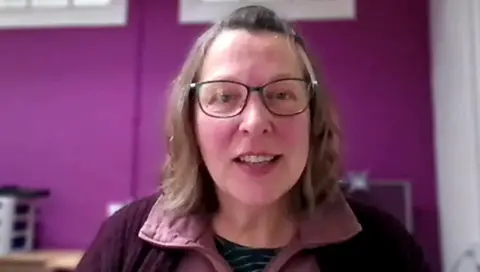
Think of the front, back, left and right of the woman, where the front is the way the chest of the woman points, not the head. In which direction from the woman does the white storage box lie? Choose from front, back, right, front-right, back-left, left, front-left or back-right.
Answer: back-right

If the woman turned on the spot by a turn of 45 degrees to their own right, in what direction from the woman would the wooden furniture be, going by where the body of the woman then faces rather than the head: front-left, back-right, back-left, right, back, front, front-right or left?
right

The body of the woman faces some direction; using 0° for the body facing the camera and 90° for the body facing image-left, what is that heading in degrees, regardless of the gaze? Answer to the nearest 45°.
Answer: approximately 0°
